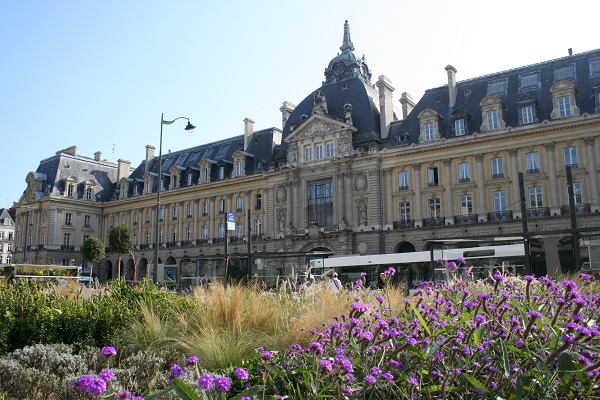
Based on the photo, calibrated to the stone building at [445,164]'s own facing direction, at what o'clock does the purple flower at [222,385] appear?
The purple flower is roughly at 11 o'clock from the stone building.

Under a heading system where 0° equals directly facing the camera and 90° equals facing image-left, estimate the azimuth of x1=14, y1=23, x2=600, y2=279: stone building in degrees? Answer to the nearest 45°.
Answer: approximately 45°

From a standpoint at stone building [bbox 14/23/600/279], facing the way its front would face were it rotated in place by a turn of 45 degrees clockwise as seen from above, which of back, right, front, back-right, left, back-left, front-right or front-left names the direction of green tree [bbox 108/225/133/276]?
front
